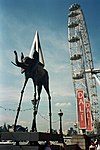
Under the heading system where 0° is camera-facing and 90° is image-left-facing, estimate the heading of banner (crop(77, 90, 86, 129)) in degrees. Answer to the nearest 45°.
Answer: approximately 0°
